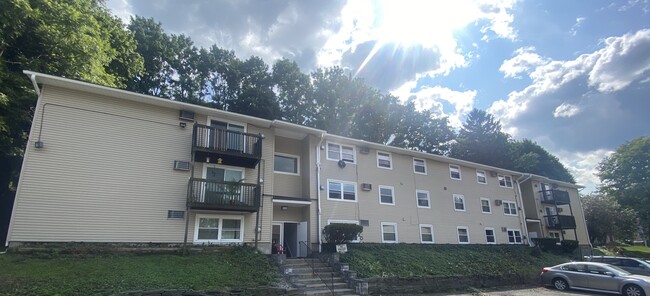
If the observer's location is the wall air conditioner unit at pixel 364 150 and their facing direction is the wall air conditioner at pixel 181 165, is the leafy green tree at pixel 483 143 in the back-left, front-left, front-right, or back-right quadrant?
back-right

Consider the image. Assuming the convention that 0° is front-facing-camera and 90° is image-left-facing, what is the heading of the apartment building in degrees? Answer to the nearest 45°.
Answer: approximately 315°

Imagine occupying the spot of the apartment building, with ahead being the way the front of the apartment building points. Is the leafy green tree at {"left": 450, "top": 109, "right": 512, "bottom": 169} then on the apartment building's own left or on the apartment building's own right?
on the apartment building's own left

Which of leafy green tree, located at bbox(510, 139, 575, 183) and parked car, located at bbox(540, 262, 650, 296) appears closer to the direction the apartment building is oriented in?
the parked car

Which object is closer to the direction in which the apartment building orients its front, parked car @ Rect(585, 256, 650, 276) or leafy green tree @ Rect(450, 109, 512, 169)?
the parked car
